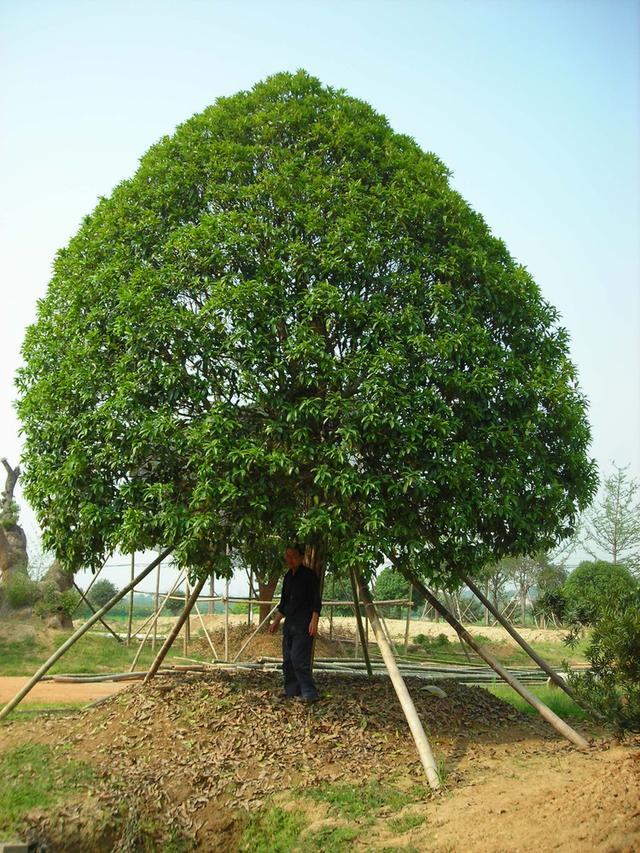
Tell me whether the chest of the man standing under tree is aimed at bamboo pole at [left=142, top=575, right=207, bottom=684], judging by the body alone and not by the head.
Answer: no

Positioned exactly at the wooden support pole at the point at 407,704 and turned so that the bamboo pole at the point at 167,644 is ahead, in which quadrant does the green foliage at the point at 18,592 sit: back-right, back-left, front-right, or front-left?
front-right

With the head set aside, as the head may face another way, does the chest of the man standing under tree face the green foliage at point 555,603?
no

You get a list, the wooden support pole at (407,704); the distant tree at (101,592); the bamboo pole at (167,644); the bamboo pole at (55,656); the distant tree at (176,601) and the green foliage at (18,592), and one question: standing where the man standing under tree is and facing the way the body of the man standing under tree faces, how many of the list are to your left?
1

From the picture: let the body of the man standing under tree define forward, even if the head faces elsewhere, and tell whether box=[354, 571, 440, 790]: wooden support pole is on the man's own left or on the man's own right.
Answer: on the man's own left

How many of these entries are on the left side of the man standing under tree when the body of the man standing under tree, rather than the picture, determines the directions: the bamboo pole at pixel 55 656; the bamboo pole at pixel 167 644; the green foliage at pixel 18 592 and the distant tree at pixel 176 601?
0

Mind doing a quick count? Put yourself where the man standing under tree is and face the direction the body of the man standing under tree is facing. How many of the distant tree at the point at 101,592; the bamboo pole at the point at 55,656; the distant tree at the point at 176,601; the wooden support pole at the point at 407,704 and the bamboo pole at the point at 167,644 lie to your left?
1

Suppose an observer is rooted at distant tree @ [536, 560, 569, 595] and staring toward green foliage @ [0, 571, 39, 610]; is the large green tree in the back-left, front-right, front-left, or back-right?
front-left

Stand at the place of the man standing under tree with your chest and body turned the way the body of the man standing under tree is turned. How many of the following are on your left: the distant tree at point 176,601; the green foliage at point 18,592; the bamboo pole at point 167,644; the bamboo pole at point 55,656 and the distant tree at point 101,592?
0

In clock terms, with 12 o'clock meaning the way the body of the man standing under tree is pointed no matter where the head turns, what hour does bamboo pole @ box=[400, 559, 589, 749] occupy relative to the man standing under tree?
The bamboo pole is roughly at 8 o'clock from the man standing under tree.

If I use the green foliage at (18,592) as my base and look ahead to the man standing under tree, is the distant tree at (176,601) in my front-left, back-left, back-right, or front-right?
back-left

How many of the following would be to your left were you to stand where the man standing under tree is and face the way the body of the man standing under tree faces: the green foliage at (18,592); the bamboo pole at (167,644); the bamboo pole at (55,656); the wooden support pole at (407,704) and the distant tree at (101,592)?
1
